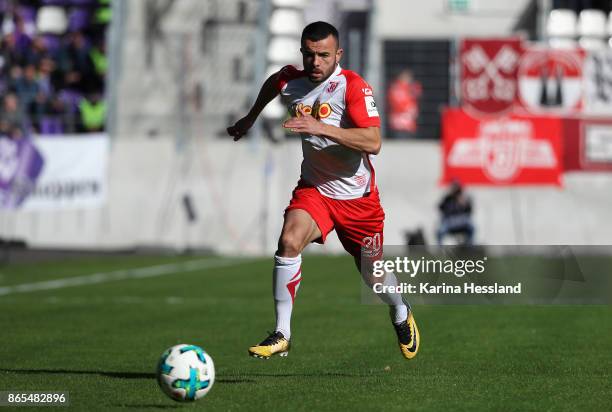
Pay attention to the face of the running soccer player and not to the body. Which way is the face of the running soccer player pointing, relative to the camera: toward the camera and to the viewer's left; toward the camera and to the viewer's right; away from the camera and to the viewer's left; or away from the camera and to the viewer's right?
toward the camera and to the viewer's left

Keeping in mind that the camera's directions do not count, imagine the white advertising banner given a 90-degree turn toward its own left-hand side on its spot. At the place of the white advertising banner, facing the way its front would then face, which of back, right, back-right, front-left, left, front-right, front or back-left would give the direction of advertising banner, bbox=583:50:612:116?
front

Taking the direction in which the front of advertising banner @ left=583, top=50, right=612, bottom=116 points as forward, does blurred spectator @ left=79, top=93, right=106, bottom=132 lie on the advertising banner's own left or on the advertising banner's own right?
on the advertising banner's own right

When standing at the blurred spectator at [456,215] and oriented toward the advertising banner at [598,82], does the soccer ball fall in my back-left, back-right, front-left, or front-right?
back-right

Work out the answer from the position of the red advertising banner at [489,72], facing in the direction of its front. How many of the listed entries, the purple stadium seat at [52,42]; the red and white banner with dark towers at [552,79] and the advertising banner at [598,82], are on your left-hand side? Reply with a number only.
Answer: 2

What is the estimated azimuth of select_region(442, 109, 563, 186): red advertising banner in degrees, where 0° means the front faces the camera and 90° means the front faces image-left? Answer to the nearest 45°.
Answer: approximately 0°

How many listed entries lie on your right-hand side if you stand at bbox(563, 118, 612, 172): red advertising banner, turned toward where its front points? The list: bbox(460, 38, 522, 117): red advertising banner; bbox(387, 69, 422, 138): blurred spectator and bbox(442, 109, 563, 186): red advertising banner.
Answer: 3

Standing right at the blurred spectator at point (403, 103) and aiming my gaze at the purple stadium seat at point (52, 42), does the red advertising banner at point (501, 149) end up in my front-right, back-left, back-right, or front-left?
back-left
